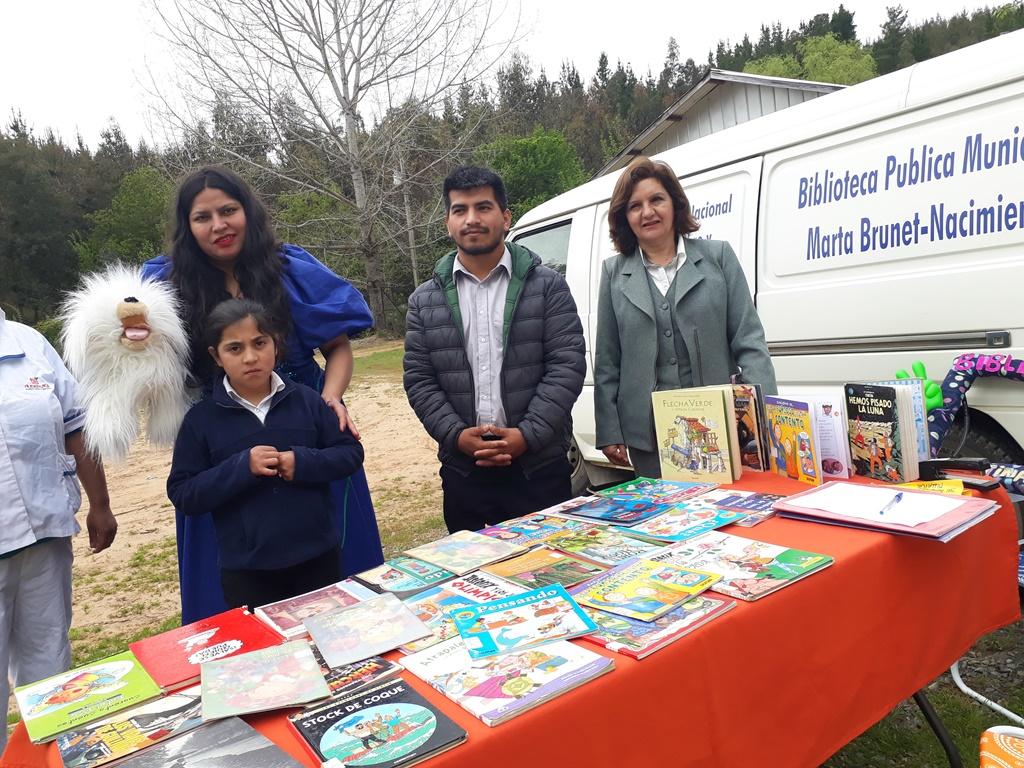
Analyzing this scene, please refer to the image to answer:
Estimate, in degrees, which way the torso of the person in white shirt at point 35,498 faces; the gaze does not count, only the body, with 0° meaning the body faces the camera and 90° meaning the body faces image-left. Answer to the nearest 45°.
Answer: approximately 0°

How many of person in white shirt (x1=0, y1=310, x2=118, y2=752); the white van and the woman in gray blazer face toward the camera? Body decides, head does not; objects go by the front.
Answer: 2

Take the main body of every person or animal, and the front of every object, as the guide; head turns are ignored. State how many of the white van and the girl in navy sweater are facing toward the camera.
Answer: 1

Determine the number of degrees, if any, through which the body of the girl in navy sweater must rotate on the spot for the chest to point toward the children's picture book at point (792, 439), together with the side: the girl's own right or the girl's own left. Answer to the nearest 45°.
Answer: approximately 90° to the girl's own left

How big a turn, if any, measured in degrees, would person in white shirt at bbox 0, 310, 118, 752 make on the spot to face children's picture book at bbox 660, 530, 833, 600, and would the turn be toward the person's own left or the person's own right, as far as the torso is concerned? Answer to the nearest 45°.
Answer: approximately 45° to the person's own left

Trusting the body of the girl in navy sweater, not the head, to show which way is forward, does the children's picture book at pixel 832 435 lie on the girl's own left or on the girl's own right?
on the girl's own left

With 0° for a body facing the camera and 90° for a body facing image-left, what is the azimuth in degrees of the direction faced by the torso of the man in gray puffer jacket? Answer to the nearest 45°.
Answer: approximately 0°

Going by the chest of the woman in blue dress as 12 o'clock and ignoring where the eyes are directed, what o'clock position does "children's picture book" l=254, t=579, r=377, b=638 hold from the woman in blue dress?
The children's picture book is roughly at 12 o'clock from the woman in blue dress.
